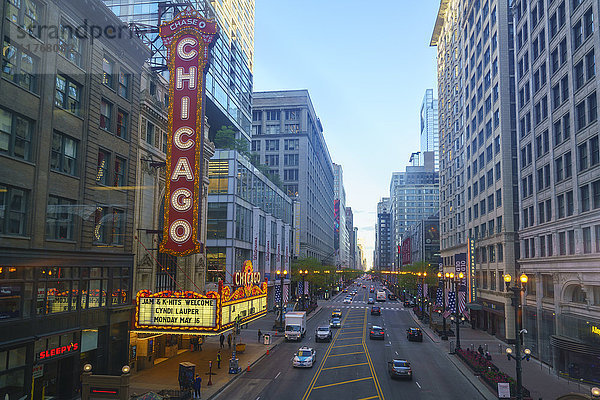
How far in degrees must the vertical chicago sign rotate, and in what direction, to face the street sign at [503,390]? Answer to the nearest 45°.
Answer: approximately 45° to its left

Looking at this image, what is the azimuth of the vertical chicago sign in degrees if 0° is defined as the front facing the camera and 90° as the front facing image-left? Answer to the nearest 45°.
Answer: approximately 0°

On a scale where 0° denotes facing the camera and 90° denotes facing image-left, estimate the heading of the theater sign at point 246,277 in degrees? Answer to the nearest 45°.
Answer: approximately 315°

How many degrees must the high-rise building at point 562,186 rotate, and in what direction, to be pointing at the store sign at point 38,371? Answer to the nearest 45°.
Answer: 0° — it already faces it

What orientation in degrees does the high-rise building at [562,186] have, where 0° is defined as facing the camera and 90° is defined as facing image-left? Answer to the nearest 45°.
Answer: approximately 45°

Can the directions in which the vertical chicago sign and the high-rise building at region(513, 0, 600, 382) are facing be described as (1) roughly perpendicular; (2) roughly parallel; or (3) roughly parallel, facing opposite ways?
roughly perpendicular

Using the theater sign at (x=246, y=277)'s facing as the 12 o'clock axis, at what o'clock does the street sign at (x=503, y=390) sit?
The street sign is roughly at 12 o'clock from the theater sign.
